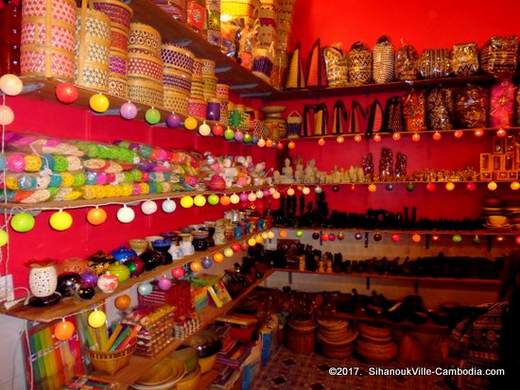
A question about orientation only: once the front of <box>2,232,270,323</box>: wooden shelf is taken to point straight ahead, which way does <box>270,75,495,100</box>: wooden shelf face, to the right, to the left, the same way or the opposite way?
to the right

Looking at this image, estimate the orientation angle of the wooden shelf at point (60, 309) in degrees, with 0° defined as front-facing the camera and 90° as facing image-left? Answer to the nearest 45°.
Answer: approximately 315°

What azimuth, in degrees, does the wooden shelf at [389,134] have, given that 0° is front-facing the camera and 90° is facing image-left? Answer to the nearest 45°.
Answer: approximately 0°

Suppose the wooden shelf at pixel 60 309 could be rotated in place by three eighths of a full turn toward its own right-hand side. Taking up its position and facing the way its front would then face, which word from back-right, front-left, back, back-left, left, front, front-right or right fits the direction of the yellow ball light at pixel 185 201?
back-right

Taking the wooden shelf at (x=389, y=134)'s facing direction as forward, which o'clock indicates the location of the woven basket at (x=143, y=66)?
The woven basket is roughly at 1 o'clock from the wooden shelf.

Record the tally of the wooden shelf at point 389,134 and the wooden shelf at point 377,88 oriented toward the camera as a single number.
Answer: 2

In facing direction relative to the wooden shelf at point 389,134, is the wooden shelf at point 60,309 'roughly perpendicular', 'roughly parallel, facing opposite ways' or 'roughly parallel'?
roughly perpendicular

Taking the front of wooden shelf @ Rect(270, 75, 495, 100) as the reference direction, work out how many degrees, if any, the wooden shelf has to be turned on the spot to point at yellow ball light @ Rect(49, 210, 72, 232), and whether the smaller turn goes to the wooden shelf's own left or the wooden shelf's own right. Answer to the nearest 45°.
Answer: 0° — it already faces it

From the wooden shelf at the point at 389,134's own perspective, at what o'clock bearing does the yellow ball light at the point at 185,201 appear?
The yellow ball light is roughly at 1 o'clock from the wooden shelf.

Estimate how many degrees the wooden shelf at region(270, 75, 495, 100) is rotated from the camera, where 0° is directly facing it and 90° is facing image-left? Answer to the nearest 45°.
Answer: approximately 0°

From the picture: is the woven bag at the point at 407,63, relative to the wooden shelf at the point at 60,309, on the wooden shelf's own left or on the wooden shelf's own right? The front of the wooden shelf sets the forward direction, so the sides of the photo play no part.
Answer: on the wooden shelf's own left
